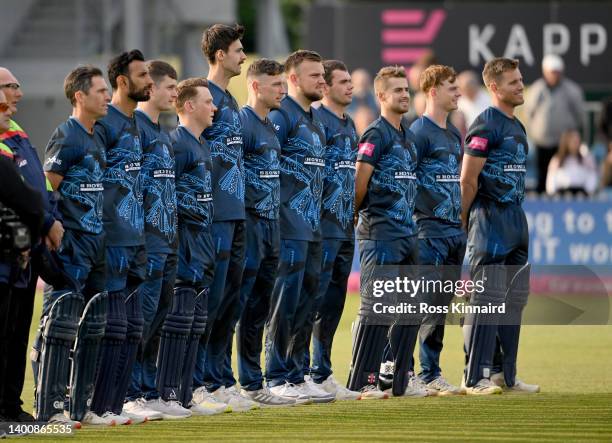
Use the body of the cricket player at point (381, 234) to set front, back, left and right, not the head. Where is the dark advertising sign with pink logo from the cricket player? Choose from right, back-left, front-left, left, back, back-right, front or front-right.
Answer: back-left

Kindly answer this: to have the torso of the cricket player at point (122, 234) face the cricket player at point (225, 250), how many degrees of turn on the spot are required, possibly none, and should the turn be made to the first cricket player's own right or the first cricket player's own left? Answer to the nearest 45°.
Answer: approximately 90° to the first cricket player's own left

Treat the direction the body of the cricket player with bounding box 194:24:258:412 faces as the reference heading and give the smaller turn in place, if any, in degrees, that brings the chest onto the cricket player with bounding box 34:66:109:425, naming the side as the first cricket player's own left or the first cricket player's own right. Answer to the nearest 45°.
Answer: approximately 90° to the first cricket player's own right

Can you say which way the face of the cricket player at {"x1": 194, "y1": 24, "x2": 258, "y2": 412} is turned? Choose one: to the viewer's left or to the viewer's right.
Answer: to the viewer's right

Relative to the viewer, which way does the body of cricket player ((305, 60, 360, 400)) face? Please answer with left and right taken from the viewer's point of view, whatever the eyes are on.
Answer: facing the viewer and to the right of the viewer

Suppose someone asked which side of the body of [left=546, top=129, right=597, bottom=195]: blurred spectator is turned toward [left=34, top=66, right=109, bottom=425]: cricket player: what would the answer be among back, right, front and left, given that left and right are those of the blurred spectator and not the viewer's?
front

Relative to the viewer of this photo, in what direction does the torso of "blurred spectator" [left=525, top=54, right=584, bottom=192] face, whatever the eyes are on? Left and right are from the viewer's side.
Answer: facing the viewer

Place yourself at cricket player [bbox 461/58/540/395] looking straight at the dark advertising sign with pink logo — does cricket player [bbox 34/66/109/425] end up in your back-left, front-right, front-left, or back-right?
back-left

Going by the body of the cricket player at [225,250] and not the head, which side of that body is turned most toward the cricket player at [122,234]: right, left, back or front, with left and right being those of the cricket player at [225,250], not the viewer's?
right

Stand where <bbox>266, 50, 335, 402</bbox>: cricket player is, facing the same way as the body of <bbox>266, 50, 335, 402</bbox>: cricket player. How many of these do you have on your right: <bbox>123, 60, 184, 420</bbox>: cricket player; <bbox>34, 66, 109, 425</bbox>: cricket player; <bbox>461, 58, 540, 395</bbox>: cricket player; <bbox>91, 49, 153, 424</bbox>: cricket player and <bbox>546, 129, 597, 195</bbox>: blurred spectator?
3

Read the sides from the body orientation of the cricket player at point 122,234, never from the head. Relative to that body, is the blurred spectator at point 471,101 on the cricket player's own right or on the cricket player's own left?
on the cricket player's own left

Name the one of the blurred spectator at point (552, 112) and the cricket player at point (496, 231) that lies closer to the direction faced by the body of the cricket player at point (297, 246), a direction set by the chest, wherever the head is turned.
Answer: the cricket player
